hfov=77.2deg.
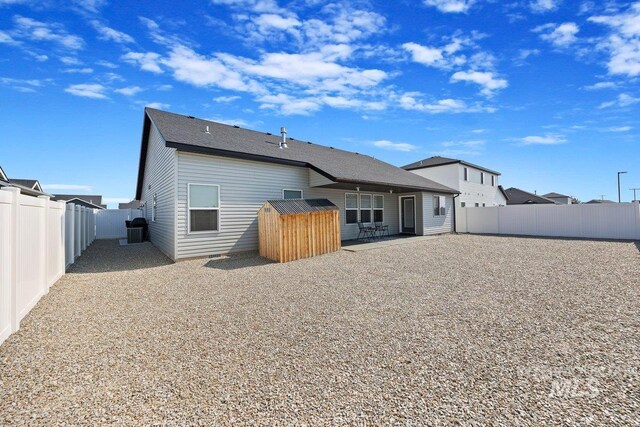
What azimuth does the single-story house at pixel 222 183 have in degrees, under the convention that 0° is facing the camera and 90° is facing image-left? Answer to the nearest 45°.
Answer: approximately 135°

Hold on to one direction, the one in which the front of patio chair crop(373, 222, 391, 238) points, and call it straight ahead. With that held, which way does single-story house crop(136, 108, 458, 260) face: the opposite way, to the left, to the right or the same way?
the opposite way

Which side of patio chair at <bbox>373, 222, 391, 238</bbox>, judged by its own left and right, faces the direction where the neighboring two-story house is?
left

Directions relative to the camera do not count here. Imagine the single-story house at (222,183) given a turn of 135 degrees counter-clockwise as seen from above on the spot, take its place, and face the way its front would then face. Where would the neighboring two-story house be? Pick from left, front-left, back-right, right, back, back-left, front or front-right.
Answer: back-left

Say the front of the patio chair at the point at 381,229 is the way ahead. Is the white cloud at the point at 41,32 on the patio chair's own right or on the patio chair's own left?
on the patio chair's own right
